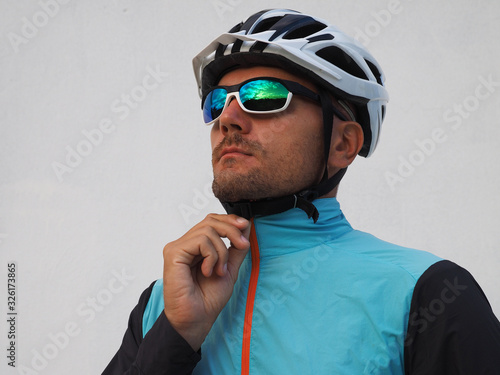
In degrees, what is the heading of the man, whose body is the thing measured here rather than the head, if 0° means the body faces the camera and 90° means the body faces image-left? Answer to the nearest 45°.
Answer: approximately 45°
